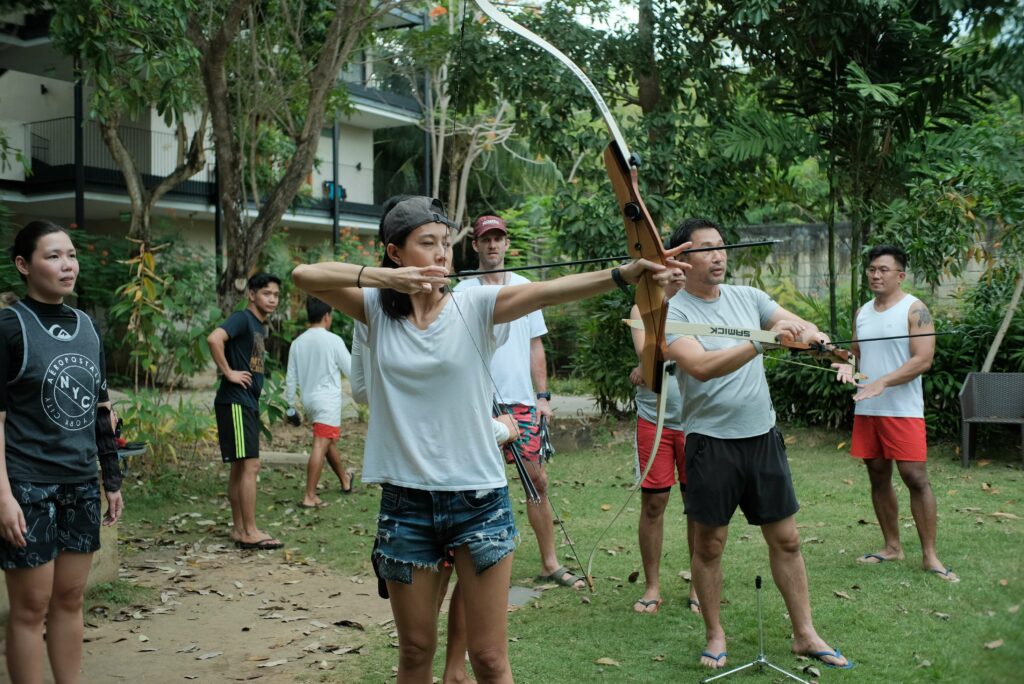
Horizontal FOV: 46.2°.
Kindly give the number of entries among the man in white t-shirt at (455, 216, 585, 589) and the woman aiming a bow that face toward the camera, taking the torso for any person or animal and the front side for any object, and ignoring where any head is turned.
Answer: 2

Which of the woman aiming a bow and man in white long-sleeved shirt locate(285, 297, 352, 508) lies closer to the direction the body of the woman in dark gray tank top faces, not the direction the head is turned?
the woman aiming a bow

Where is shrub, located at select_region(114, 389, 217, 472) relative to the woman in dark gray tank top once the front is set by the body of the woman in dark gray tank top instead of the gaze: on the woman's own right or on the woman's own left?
on the woman's own left

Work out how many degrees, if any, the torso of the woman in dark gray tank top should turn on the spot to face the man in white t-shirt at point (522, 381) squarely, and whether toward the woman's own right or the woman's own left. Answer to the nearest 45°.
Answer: approximately 90° to the woman's own left

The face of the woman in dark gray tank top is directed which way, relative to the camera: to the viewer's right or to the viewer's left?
to the viewer's right

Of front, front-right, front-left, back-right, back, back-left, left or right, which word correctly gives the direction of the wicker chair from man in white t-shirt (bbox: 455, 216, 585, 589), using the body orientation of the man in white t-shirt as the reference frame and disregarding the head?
back-left
